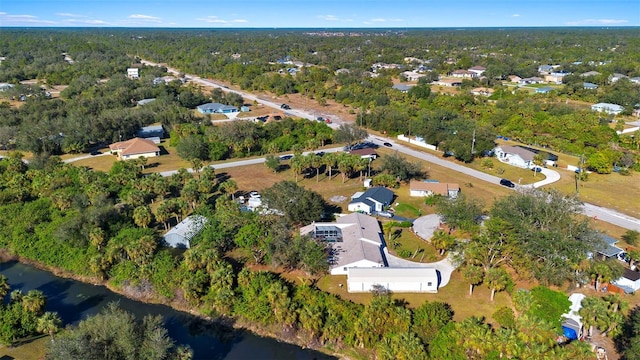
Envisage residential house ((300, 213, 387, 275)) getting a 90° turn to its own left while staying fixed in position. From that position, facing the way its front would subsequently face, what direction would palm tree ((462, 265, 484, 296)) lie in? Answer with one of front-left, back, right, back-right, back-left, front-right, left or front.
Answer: back-right

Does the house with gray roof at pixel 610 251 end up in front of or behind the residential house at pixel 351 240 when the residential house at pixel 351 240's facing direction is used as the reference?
in front

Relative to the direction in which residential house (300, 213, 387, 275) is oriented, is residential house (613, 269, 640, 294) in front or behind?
in front

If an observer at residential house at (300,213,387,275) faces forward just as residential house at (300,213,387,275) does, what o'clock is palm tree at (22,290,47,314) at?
The palm tree is roughly at 5 o'clock from the residential house.

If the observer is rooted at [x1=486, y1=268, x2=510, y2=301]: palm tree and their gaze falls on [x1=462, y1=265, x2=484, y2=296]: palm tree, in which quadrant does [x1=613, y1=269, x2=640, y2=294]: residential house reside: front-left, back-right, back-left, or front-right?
back-right

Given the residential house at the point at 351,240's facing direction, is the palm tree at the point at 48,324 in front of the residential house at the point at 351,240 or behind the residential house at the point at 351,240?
behind

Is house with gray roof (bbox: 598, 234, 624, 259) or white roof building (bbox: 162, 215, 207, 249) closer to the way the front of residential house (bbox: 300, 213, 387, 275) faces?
the house with gray roof

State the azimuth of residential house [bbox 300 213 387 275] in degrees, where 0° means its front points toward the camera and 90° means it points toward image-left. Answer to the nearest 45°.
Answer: approximately 270°

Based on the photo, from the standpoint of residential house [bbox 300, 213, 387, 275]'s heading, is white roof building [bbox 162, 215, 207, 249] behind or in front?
behind

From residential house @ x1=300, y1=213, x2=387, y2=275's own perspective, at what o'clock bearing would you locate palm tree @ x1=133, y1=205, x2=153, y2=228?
The palm tree is roughly at 6 o'clock from the residential house.

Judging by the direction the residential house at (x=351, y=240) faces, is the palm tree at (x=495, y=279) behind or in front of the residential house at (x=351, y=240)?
in front
